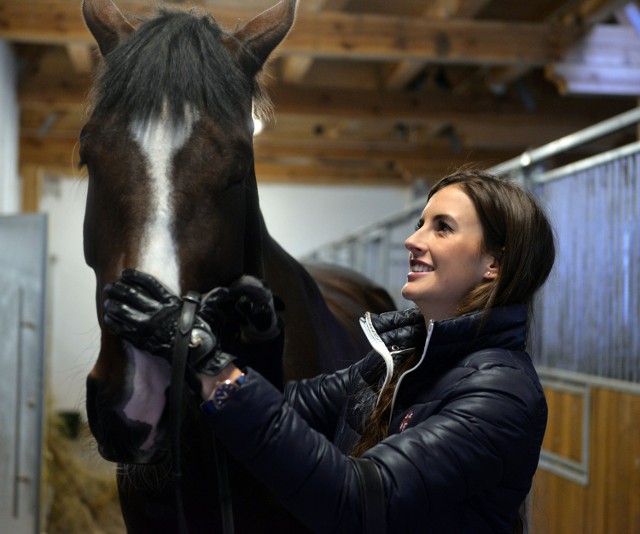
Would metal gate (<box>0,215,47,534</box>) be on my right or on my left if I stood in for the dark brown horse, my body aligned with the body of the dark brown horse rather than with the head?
on my right

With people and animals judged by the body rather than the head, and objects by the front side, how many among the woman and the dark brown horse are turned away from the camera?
0

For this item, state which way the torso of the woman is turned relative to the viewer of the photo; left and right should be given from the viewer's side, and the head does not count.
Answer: facing to the left of the viewer

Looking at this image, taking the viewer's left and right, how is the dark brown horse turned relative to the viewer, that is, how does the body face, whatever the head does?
facing the viewer and to the left of the viewer
